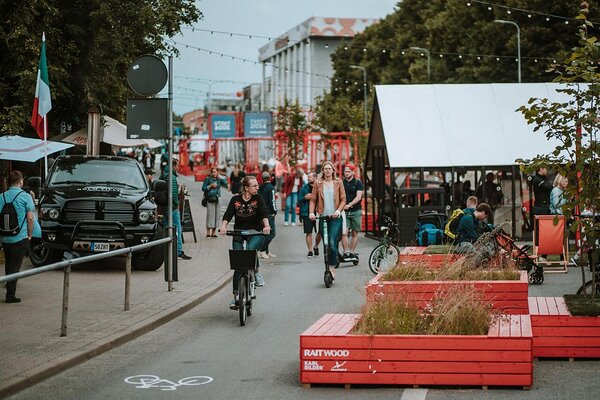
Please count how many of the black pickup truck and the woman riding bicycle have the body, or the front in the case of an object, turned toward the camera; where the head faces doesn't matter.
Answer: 2

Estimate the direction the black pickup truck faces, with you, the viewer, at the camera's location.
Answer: facing the viewer

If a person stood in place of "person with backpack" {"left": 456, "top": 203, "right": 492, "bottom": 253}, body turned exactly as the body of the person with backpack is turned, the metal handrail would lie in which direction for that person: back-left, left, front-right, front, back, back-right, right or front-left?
back-right

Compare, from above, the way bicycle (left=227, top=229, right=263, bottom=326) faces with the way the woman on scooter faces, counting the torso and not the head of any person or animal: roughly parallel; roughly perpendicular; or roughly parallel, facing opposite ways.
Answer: roughly parallel

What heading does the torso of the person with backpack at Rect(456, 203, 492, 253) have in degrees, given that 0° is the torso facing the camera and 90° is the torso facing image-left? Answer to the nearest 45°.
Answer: approximately 270°

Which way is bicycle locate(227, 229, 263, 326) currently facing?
toward the camera

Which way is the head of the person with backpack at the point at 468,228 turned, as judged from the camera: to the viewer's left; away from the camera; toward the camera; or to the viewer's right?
to the viewer's right

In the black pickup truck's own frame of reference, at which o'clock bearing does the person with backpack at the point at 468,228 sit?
The person with backpack is roughly at 10 o'clock from the black pickup truck.

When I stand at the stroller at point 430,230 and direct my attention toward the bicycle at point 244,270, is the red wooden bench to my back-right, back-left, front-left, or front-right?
front-left

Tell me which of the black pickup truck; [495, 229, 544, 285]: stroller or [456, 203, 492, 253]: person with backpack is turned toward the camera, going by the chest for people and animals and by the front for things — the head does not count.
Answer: the black pickup truck
